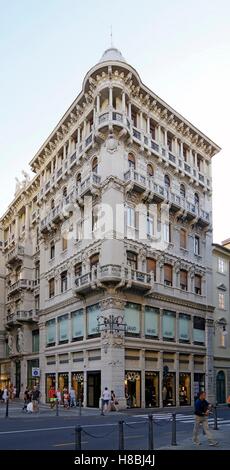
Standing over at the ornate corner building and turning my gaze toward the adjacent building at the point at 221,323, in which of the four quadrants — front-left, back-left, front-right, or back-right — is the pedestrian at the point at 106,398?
back-right

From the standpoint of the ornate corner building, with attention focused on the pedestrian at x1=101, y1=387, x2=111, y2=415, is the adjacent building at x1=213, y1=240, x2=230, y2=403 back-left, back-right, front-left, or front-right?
back-left
